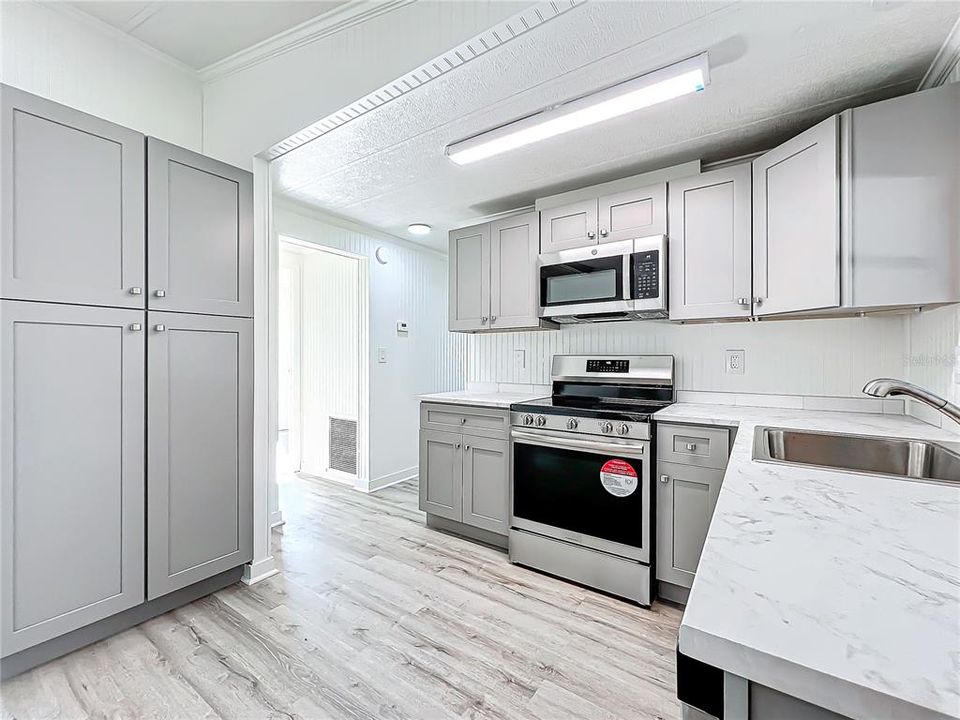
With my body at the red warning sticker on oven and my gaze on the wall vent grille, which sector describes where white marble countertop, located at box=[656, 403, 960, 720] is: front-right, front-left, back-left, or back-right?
back-left

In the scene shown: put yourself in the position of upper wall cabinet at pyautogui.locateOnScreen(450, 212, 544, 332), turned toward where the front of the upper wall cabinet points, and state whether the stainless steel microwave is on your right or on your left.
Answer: on your left

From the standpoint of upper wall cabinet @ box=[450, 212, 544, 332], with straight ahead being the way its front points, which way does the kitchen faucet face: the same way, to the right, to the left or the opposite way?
to the right

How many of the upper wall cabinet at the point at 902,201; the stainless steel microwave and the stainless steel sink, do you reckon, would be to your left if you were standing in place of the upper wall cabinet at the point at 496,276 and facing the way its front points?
3

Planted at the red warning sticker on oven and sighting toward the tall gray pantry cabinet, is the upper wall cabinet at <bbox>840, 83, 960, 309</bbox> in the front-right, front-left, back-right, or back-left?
back-left

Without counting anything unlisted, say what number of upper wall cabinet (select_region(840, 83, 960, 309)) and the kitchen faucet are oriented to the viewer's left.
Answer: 2

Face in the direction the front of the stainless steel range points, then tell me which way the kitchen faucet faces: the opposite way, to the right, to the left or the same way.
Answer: to the right

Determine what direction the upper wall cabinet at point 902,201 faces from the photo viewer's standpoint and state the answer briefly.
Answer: facing to the left of the viewer

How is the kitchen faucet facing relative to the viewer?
to the viewer's left

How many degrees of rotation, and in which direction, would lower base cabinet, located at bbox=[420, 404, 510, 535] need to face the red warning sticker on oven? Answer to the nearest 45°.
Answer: approximately 90° to its left

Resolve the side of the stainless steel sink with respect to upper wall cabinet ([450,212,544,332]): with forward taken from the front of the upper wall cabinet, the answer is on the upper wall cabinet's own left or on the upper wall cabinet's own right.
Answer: on the upper wall cabinet's own left

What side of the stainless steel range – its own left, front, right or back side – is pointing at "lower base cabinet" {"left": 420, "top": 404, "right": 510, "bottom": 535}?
right
